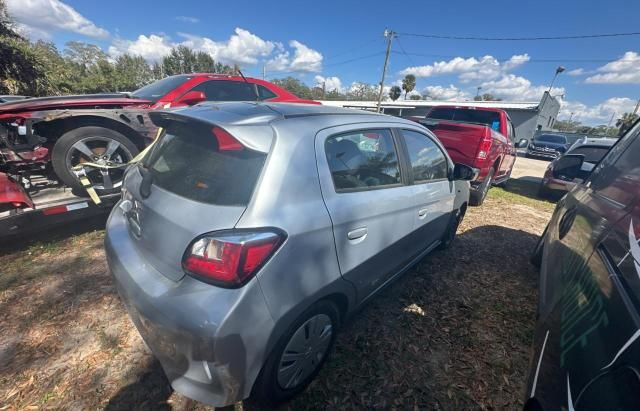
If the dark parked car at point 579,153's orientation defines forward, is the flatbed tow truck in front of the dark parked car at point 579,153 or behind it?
in front

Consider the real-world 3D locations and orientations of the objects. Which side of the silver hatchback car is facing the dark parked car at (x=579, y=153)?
front

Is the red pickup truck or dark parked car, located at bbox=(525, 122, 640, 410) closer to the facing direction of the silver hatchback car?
the red pickup truck

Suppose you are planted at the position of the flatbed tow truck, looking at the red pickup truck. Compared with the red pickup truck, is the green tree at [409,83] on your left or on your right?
left

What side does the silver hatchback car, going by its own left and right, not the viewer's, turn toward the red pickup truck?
front

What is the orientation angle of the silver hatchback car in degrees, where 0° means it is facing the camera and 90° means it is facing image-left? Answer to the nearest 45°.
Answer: approximately 225°

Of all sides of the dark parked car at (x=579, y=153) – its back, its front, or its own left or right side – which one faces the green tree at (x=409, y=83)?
right

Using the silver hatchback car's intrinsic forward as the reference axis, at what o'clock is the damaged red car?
The damaged red car is roughly at 9 o'clock from the silver hatchback car.

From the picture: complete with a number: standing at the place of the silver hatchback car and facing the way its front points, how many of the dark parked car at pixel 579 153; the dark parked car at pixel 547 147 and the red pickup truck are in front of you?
3

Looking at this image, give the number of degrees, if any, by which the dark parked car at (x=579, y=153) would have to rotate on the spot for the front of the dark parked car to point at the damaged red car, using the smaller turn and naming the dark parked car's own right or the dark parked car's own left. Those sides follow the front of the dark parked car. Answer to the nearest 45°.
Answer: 0° — it already faces it

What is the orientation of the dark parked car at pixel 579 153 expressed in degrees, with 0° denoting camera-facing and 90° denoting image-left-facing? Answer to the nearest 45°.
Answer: approximately 45°

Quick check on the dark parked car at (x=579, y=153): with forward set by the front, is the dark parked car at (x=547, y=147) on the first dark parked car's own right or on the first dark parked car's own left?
on the first dark parked car's own right

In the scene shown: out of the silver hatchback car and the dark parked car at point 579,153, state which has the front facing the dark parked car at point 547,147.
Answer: the silver hatchback car

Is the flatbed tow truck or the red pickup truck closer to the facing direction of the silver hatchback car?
the red pickup truck
